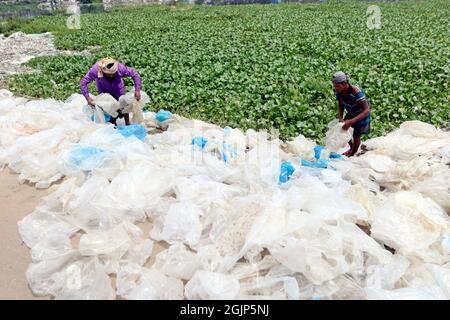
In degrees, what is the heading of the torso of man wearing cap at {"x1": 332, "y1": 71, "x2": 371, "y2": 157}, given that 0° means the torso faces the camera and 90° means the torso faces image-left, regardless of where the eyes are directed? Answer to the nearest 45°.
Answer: approximately 45°

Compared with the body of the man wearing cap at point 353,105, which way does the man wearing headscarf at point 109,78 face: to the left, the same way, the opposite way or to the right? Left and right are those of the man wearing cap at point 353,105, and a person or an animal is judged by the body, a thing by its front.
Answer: to the left

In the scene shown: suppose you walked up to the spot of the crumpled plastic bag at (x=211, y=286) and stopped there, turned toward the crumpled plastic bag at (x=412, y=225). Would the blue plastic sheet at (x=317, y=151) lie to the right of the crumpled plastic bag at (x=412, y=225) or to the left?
left

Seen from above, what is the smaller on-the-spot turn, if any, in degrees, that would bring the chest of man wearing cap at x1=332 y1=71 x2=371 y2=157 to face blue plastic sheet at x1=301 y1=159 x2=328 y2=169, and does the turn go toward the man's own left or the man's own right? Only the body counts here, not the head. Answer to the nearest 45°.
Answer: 0° — they already face it

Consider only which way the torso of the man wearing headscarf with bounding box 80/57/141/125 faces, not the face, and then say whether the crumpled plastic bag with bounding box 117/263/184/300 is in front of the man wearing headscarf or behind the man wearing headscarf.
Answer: in front

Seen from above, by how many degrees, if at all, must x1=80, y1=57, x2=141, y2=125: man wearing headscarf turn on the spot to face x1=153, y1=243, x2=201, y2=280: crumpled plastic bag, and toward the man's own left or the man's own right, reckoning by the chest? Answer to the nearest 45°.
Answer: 0° — they already face it

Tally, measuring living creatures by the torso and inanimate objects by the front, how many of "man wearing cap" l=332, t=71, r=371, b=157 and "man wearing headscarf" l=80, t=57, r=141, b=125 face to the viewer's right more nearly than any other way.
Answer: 0

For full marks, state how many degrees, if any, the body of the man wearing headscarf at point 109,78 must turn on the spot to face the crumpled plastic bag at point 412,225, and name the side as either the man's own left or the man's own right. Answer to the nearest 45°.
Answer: approximately 45° to the man's own left

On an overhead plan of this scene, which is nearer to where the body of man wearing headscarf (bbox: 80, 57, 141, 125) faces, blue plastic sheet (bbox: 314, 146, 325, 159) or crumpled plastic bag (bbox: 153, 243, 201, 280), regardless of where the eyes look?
the crumpled plastic bag

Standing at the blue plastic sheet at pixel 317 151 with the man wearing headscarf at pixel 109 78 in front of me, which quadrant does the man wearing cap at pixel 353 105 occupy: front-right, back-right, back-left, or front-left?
back-right

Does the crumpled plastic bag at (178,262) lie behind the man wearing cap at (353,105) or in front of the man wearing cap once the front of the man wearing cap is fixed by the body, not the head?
in front

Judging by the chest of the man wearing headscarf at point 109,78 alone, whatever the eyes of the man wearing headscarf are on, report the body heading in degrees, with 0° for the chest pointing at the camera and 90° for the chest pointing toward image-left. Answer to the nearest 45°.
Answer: approximately 0°

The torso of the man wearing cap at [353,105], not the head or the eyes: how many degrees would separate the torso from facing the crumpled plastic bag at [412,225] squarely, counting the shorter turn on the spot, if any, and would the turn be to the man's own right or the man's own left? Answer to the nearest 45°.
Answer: approximately 45° to the man's own left
